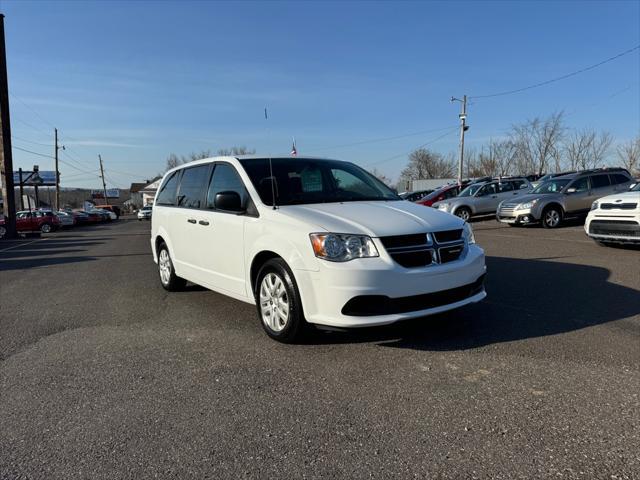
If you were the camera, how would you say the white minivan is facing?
facing the viewer and to the right of the viewer

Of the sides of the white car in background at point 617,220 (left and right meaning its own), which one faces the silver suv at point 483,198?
right

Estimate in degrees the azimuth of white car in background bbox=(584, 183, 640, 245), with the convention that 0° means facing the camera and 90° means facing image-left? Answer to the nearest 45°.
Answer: approximately 45°

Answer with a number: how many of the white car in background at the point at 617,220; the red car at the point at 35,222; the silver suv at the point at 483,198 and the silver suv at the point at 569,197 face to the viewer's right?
1

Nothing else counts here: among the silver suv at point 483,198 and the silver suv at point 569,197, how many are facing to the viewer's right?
0

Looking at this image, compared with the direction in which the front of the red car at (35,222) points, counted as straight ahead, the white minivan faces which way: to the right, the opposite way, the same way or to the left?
to the right

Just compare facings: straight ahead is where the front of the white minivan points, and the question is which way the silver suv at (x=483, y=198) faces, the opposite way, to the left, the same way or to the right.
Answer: to the right

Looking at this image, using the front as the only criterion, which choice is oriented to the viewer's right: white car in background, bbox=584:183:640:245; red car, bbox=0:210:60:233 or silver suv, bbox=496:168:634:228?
the red car

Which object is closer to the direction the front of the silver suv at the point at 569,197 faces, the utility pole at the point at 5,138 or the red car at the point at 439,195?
the utility pole

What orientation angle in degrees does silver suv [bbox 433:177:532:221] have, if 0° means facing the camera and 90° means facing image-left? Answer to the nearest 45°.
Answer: approximately 45°

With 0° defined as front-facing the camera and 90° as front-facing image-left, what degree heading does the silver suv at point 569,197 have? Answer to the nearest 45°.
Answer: approximately 45°

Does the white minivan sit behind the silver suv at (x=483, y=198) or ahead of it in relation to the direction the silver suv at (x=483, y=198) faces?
ahead
